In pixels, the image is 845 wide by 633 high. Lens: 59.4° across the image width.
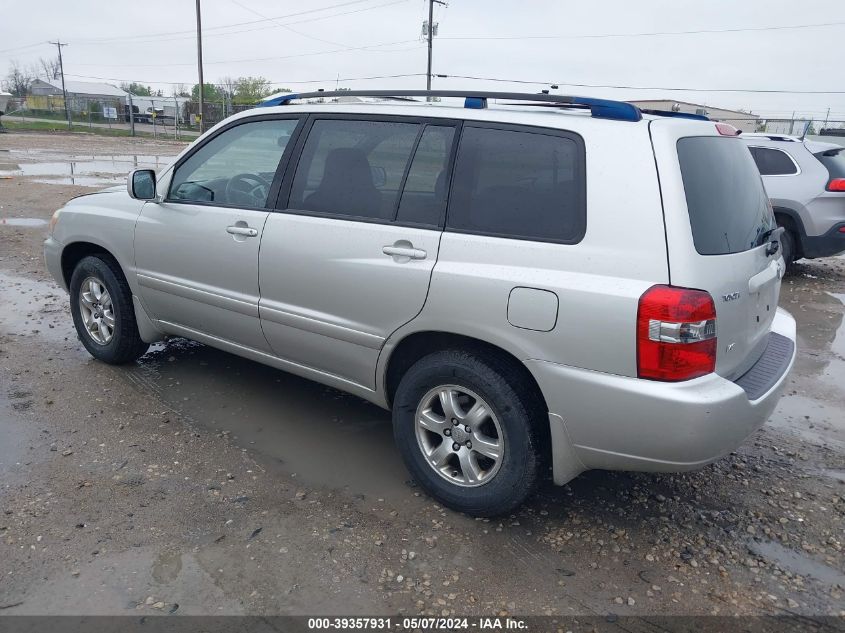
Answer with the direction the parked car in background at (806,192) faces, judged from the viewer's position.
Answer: facing away from the viewer and to the left of the viewer

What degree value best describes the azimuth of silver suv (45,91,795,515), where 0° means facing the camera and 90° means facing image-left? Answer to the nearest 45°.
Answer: approximately 135°
